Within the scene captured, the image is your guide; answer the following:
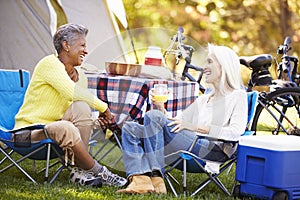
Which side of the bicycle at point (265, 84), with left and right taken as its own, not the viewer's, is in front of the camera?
left

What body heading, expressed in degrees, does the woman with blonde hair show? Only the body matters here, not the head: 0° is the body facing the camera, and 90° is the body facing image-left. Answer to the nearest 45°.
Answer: approximately 90°

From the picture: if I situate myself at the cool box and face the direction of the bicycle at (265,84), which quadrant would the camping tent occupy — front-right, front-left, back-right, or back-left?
front-left

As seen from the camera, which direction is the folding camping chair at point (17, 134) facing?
to the viewer's right

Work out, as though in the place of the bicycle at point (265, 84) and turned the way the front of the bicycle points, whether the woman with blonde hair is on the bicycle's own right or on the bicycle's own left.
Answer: on the bicycle's own left

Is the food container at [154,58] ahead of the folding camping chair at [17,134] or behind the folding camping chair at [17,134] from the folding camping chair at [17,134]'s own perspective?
ahead

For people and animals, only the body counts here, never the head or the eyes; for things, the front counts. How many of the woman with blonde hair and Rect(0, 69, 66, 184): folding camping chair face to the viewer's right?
1

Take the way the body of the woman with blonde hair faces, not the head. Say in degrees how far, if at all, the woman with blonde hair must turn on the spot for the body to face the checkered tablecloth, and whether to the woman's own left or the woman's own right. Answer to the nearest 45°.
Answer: approximately 45° to the woman's own right

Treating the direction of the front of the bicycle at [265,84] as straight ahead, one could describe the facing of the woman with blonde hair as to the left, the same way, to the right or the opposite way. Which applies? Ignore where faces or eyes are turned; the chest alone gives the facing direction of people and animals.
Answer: the same way

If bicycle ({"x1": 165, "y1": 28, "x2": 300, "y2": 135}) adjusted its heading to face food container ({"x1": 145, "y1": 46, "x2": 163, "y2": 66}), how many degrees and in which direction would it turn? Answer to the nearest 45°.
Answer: approximately 45° to its left

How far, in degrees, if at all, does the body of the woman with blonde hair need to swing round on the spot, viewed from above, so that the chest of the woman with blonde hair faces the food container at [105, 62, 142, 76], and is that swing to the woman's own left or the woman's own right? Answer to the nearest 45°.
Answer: approximately 45° to the woman's own right

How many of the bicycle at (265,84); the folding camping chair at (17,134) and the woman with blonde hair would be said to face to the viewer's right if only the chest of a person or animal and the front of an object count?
1

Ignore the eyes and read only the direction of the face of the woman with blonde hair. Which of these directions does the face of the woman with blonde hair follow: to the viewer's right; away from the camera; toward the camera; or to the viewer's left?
to the viewer's left

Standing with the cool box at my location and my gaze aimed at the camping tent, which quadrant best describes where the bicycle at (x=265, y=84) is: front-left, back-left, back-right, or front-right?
front-right
